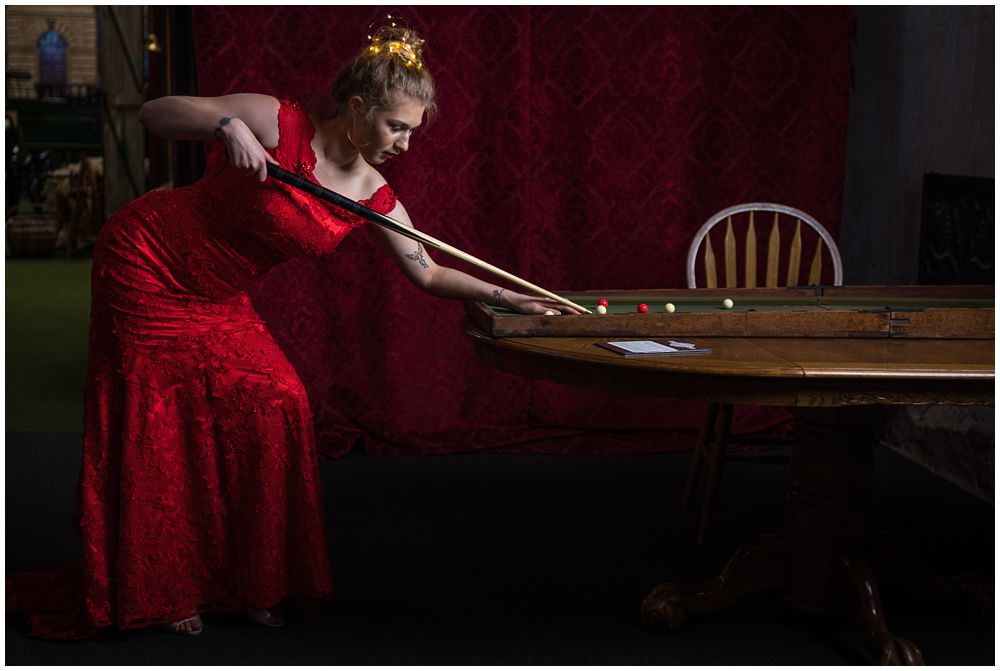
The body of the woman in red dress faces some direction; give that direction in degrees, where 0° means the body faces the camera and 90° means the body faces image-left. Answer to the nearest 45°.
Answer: approximately 315°

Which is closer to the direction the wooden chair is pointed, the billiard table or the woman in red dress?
the billiard table

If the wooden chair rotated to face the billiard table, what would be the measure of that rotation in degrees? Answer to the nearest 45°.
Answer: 0° — it already faces it

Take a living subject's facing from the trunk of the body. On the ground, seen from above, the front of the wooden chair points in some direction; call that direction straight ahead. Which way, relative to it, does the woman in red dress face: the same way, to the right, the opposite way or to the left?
to the left

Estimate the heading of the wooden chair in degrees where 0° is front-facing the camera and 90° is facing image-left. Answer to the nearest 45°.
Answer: approximately 0°

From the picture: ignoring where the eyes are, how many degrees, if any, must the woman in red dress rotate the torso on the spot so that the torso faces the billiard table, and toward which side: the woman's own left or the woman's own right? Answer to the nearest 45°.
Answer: approximately 45° to the woman's own left
